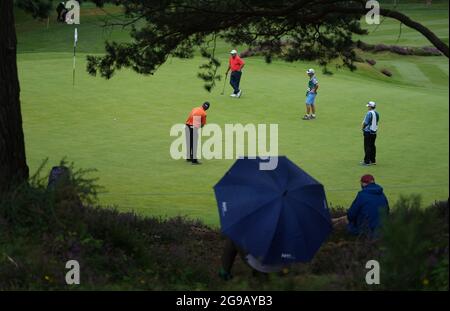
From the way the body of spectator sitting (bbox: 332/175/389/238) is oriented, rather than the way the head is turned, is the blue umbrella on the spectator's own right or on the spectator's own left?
on the spectator's own left

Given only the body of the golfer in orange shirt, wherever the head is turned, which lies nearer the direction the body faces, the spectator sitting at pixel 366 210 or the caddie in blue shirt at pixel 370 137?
the caddie in blue shirt

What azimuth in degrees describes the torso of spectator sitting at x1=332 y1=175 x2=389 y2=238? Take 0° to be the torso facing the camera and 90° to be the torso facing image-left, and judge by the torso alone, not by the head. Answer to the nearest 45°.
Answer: approximately 135°

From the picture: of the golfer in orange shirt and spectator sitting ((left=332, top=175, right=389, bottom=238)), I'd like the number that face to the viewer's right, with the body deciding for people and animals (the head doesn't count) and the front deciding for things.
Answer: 1

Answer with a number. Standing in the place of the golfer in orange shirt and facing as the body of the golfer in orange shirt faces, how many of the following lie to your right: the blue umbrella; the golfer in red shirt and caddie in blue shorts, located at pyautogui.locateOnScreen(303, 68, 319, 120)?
1

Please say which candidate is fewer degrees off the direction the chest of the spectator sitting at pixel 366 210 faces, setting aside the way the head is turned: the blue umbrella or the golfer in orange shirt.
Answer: the golfer in orange shirt

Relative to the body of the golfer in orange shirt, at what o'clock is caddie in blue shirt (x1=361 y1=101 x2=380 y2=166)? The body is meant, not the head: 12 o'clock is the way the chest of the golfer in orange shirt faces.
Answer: The caddie in blue shirt is roughly at 12 o'clock from the golfer in orange shirt.

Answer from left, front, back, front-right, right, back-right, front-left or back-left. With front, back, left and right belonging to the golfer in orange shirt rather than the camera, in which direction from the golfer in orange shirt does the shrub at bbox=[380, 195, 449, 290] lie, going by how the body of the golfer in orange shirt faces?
right

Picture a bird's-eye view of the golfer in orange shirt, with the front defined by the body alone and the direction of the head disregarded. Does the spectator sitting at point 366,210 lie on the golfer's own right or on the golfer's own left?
on the golfer's own right

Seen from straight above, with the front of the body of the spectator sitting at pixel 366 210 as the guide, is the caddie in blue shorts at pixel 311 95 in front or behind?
in front

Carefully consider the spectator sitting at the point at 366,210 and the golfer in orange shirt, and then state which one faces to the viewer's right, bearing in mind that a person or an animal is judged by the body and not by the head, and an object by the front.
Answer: the golfer in orange shirt

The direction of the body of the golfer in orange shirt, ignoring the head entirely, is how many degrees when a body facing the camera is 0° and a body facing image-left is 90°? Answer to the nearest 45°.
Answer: approximately 270°

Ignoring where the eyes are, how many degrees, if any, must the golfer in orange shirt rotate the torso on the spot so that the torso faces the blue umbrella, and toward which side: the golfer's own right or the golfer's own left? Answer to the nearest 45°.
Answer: approximately 90° to the golfer's own right
